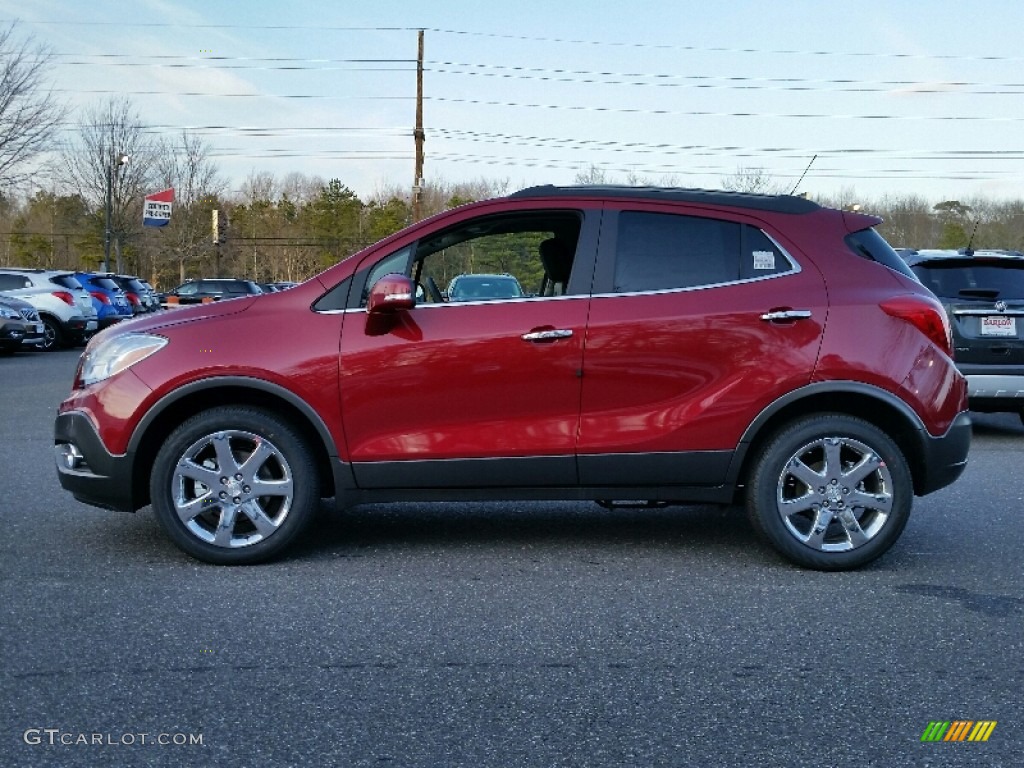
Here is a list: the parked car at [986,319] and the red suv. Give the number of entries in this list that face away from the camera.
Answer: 1

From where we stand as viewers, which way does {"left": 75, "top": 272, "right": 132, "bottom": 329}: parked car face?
facing away from the viewer and to the left of the viewer

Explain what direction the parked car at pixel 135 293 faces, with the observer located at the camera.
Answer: facing away from the viewer and to the left of the viewer

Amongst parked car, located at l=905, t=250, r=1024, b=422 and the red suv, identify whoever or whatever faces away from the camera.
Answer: the parked car

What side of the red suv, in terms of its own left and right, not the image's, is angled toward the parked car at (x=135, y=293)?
right

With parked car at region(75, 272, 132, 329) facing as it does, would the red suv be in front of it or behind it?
behind

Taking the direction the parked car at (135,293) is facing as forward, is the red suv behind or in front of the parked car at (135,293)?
behind

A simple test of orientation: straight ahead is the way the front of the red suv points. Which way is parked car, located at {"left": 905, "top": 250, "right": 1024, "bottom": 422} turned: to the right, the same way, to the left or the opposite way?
to the right

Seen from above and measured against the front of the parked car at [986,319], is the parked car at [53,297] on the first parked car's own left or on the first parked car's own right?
on the first parked car's own left

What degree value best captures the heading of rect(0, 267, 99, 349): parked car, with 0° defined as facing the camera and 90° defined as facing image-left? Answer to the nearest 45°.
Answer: approximately 135°

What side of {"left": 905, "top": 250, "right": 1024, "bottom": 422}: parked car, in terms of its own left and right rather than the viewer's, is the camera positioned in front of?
back

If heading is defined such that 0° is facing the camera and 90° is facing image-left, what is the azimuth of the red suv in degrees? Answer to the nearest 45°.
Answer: approximately 90°
